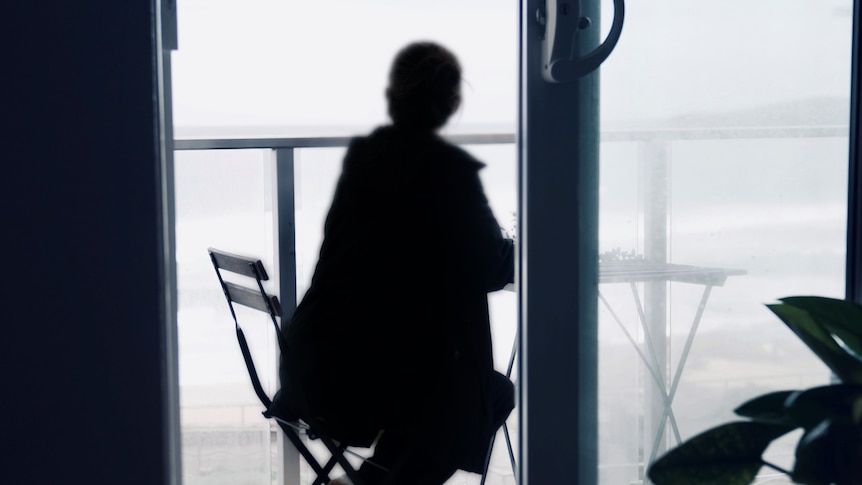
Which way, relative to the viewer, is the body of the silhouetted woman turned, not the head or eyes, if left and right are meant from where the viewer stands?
facing away from the viewer and to the right of the viewer

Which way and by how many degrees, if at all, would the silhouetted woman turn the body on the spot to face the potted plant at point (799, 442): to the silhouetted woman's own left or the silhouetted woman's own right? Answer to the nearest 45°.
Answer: approximately 90° to the silhouetted woman's own right
